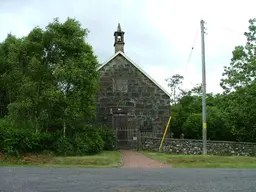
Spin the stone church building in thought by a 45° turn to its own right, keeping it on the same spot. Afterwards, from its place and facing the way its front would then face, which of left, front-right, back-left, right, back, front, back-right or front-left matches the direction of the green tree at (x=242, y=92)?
back-left

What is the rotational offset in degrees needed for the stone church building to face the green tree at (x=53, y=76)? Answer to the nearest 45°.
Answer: approximately 45° to its right

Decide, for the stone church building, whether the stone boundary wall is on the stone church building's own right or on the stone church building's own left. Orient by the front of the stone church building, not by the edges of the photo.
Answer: on the stone church building's own left

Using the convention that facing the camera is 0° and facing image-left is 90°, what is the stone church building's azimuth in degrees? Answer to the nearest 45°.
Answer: approximately 0°
